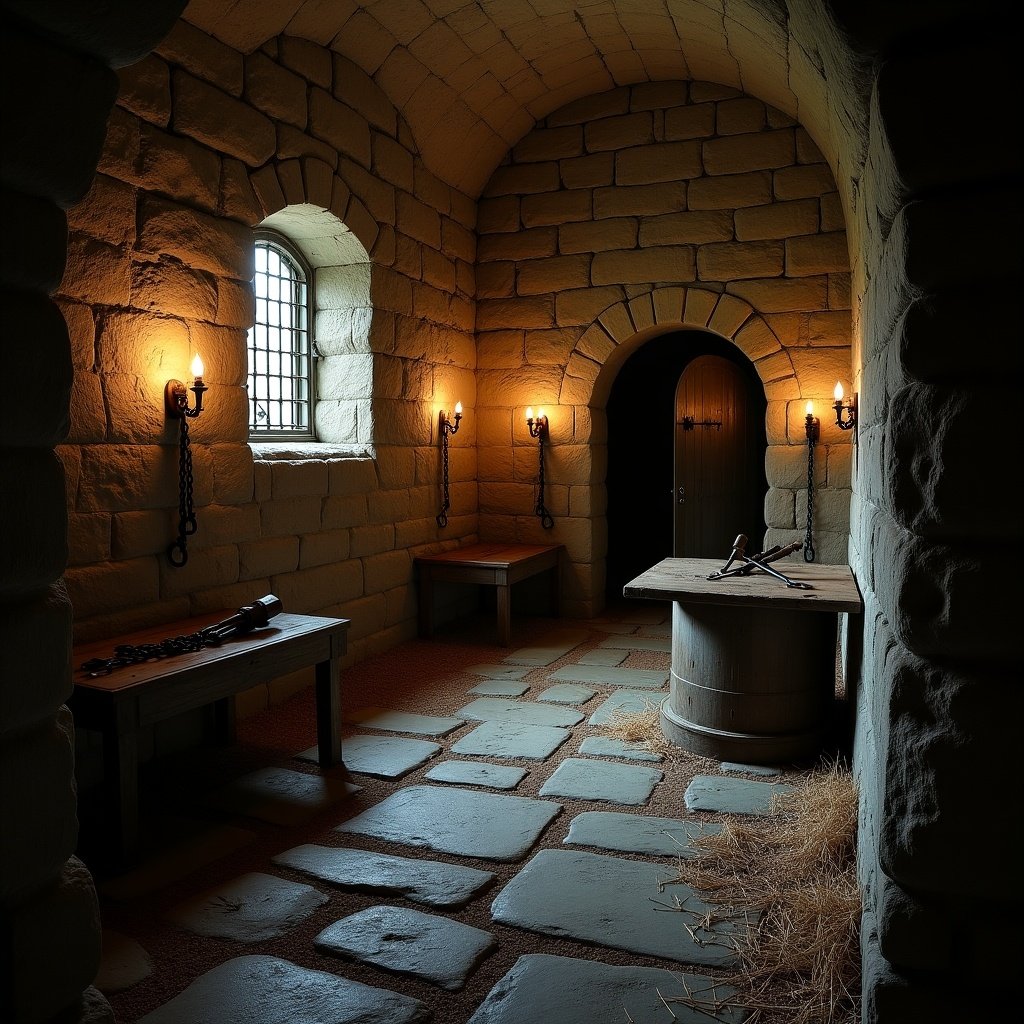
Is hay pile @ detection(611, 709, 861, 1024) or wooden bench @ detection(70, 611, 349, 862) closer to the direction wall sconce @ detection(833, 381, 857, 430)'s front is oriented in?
the wooden bench

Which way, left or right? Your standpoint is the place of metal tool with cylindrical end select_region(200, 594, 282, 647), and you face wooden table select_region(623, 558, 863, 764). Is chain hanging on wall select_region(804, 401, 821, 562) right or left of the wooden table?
left

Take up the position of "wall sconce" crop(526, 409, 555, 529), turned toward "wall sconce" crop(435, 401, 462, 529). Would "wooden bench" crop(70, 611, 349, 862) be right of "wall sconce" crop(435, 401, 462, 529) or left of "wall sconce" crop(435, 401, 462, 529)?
left

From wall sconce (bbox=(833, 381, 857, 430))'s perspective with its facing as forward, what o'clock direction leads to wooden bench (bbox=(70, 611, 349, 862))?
The wooden bench is roughly at 10 o'clock from the wall sconce.

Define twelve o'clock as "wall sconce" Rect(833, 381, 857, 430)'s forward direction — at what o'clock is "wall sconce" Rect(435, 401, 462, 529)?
"wall sconce" Rect(435, 401, 462, 529) is roughly at 12 o'clock from "wall sconce" Rect(833, 381, 857, 430).

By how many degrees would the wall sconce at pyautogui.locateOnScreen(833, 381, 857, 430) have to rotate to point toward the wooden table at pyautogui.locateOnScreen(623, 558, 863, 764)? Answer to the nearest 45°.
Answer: approximately 90° to its left

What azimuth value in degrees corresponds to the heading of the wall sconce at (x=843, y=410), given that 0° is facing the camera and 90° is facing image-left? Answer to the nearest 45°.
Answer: approximately 90°

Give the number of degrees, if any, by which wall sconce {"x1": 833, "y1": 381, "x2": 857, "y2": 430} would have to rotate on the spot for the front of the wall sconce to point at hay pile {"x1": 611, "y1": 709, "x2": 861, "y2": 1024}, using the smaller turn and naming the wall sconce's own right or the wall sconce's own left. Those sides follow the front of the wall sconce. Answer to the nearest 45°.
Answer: approximately 90° to the wall sconce's own left

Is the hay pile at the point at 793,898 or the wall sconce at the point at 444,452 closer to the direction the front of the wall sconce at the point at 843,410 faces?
the wall sconce
